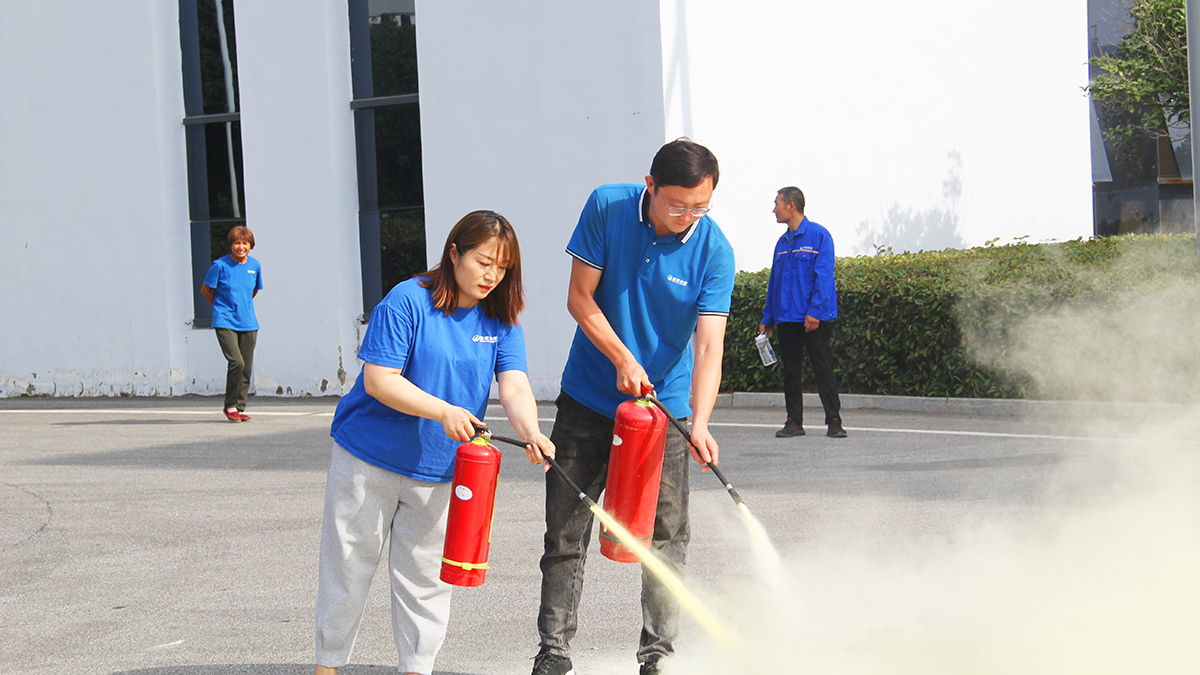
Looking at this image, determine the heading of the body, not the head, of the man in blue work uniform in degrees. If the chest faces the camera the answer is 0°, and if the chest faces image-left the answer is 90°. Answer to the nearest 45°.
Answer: approximately 45°

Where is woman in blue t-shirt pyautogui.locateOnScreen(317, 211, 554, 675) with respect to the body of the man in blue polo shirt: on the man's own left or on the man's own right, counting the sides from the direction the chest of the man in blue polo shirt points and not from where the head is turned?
on the man's own right

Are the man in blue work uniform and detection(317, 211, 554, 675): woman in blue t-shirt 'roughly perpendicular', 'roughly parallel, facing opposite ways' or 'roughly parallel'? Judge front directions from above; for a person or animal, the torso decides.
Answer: roughly perpendicular

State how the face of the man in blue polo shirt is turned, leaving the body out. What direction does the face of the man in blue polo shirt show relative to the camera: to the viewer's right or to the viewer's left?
to the viewer's right

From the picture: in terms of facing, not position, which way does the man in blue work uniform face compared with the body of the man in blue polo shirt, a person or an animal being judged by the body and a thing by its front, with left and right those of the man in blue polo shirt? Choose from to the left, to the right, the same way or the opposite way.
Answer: to the right

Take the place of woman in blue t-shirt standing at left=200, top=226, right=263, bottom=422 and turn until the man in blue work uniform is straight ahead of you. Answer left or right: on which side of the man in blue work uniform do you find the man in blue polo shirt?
right

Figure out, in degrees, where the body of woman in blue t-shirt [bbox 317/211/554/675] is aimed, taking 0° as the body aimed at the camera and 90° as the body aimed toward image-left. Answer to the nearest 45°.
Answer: approximately 315°

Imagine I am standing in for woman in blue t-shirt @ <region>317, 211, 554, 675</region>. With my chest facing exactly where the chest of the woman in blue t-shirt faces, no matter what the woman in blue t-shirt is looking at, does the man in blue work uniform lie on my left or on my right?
on my left

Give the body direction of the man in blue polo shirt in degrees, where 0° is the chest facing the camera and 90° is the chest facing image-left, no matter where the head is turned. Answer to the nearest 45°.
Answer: approximately 315°

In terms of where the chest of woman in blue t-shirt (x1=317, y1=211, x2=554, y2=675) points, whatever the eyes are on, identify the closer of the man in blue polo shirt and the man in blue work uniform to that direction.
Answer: the man in blue polo shirt

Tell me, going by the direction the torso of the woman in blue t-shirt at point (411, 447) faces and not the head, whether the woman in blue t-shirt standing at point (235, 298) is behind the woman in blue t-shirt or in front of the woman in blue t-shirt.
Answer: behind
